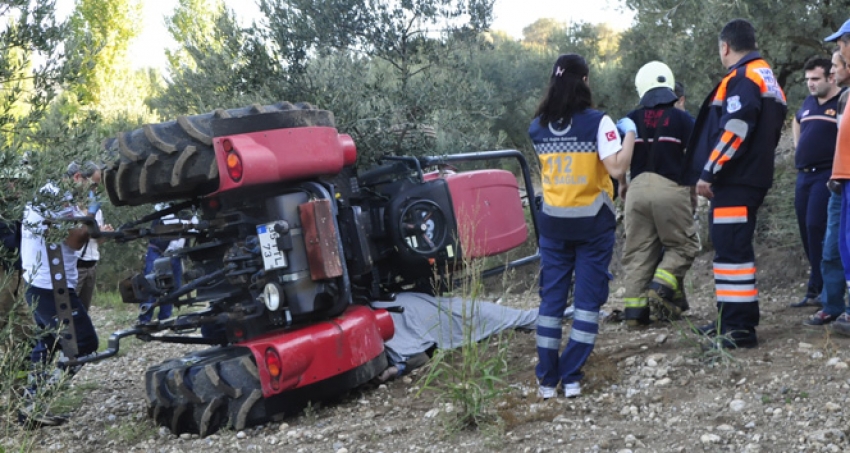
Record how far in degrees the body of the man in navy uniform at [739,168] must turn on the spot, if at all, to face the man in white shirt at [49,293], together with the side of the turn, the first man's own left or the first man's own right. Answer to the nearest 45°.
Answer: approximately 45° to the first man's own left

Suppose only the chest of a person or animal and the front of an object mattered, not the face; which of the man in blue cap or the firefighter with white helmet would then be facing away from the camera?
the firefighter with white helmet

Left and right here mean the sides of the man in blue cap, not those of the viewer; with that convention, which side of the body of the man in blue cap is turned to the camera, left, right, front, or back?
left

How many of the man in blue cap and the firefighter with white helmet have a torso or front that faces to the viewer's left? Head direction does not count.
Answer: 1

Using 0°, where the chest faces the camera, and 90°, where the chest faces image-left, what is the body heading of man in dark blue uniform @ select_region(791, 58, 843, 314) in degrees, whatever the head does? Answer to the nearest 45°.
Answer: approximately 45°

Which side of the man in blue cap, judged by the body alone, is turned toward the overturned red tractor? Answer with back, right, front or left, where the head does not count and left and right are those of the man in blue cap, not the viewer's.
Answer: front

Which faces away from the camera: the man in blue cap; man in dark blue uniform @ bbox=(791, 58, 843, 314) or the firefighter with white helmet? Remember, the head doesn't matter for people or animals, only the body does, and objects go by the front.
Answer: the firefighter with white helmet

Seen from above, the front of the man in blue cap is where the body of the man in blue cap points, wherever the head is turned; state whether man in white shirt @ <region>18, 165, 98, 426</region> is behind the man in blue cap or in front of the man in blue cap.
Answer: in front

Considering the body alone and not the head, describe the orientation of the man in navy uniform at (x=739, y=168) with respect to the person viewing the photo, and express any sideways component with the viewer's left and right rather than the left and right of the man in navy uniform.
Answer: facing away from the viewer and to the left of the viewer

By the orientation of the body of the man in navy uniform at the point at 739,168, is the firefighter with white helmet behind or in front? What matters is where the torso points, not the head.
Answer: in front

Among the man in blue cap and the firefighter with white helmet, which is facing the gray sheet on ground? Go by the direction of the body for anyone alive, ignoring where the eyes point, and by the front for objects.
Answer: the man in blue cap

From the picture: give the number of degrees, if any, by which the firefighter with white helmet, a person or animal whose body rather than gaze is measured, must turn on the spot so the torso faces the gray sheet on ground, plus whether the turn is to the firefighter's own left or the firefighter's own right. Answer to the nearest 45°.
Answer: approximately 90° to the firefighter's own left

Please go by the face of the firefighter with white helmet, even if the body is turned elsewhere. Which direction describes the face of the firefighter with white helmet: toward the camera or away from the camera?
away from the camera

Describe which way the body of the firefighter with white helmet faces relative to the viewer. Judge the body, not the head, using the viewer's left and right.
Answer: facing away from the viewer
